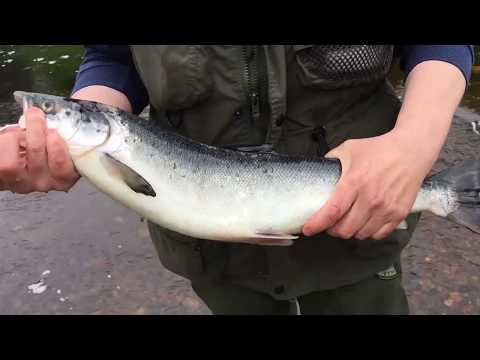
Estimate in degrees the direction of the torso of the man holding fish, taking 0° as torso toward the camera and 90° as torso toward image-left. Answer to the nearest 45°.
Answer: approximately 0°
